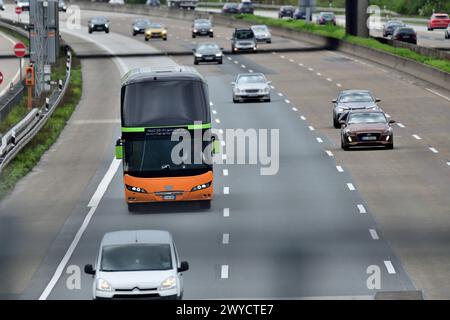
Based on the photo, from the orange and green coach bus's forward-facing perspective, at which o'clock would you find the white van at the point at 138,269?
The white van is roughly at 12 o'clock from the orange and green coach bus.

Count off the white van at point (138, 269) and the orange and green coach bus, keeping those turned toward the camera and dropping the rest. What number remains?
2

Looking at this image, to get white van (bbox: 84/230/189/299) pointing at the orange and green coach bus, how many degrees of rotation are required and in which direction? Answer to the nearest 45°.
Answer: approximately 180°

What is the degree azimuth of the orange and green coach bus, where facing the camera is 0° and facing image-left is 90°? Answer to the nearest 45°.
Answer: approximately 0°

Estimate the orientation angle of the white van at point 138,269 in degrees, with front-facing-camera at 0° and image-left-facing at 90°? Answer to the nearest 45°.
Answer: approximately 0°
